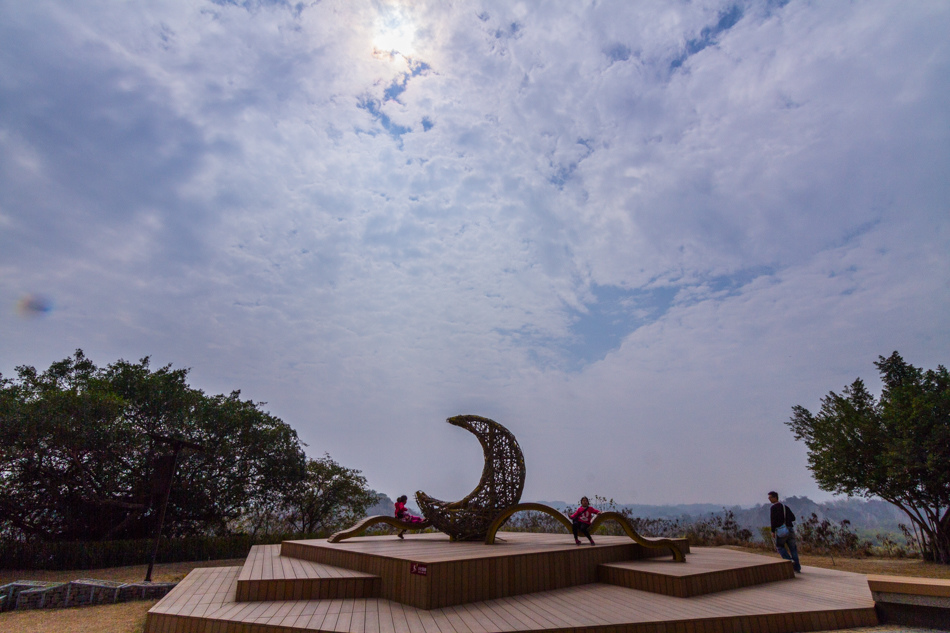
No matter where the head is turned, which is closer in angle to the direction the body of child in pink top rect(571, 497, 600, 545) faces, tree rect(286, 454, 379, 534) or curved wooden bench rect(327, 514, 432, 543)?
the curved wooden bench

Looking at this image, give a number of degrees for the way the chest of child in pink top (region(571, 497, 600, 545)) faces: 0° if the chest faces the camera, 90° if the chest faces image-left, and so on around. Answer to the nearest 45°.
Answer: approximately 0°

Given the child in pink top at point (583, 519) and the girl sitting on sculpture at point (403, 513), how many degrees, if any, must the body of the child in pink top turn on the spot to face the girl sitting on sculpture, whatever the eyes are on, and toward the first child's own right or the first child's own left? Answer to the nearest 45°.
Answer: approximately 90° to the first child's own right

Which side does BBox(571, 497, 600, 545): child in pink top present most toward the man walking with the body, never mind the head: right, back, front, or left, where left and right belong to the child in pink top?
left

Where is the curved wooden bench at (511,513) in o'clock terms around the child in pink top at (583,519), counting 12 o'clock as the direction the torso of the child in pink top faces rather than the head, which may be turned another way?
The curved wooden bench is roughly at 3 o'clock from the child in pink top.

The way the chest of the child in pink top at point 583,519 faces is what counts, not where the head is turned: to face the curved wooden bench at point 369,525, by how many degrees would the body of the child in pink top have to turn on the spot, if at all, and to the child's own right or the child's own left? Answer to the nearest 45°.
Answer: approximately 90° to the child's own right

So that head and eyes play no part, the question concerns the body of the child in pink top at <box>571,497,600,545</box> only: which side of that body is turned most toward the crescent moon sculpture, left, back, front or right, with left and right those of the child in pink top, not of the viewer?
right

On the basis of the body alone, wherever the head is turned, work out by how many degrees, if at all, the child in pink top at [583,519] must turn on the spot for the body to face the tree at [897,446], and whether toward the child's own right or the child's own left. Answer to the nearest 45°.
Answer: approximately 135° to the child's own left
